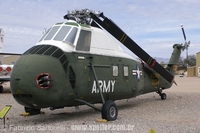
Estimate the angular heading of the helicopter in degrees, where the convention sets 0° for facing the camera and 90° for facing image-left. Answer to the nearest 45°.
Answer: approximately 45°
